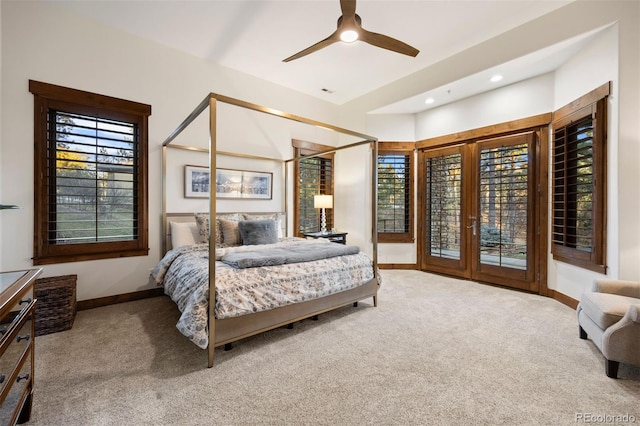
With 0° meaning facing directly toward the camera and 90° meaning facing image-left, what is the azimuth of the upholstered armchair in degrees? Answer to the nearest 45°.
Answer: approximately 90°

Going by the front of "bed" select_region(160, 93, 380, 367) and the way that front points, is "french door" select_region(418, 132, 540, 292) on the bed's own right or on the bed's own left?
on the bed's own left

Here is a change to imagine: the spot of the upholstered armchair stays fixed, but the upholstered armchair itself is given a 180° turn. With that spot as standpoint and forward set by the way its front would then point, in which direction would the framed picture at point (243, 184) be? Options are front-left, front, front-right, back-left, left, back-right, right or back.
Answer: back

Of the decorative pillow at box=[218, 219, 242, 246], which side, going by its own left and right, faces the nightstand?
left

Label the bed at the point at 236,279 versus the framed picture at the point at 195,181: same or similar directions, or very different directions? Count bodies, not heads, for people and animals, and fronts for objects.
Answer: same or similar directions

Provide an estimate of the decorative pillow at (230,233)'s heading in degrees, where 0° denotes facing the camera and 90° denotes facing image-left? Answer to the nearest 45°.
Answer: approximately 315°

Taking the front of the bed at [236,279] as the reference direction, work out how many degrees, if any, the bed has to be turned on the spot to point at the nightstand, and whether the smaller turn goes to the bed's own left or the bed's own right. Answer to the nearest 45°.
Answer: approximately 90° to the bed's own left

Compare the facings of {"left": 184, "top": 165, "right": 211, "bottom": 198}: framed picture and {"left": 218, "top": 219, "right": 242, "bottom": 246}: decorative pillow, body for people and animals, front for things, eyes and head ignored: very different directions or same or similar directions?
same or similar directions

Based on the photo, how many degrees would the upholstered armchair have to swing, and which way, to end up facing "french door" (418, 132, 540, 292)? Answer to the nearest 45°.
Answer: approximately 45° to its right

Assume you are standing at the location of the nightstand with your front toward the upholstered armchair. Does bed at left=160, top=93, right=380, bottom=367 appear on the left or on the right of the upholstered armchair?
right

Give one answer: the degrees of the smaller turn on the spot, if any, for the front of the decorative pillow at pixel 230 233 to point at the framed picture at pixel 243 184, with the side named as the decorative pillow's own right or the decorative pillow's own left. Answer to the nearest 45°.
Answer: approximately 135° to the decorative pillow's own left

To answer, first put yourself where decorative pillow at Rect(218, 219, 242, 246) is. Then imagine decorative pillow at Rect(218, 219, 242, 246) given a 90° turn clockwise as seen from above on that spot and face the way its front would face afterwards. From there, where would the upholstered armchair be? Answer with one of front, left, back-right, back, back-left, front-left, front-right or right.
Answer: left

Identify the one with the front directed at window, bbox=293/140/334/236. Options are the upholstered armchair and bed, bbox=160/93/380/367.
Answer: the upholstered armchair
